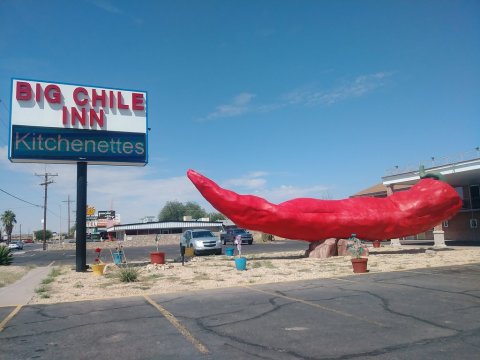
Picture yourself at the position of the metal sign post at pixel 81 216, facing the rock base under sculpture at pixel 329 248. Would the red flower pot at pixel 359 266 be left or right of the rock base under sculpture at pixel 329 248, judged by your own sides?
right

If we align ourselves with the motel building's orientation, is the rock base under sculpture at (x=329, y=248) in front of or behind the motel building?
in front

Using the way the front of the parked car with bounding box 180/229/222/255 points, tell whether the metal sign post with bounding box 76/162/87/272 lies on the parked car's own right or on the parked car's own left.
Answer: on the parked car's own right

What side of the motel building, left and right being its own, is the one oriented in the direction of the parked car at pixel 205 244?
front

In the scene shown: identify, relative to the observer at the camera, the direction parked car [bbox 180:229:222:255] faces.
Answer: facing the viewer and to the right of the viewer

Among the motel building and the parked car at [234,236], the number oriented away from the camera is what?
0

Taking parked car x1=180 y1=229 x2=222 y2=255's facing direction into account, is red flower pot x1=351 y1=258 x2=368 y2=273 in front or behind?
in front

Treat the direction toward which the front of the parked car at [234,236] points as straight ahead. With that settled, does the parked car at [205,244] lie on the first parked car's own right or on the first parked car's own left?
on the first parked car's own right

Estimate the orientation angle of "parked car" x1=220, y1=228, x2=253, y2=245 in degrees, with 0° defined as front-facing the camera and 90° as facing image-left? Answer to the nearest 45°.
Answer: approximately 315°

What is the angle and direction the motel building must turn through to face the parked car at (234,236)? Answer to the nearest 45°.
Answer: approximately 45° to its right

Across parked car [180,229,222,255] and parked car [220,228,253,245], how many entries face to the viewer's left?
0
